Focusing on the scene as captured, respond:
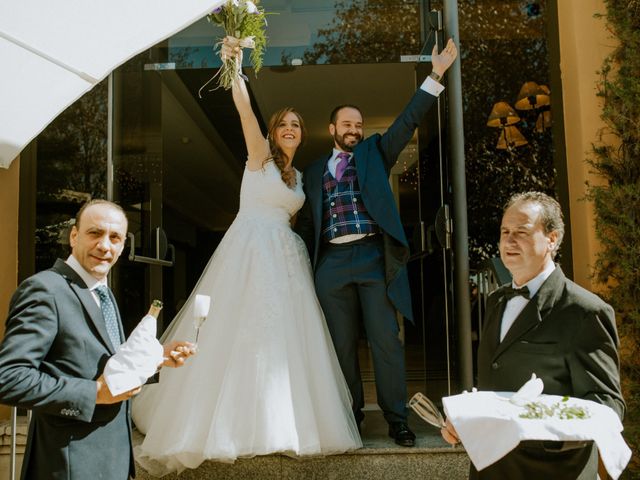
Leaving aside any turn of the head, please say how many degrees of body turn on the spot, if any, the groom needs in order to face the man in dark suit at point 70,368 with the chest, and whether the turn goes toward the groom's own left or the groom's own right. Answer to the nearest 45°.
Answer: approximately 45° to the groom's own right

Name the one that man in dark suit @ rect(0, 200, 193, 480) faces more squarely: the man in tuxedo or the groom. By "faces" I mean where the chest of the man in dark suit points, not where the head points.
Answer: the man in tuxedo

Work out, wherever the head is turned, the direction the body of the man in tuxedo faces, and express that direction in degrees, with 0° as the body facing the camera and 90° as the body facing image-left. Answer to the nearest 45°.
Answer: approximately 45°

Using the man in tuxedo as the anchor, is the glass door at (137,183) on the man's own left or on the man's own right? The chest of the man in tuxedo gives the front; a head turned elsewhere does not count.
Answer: on the man's own right

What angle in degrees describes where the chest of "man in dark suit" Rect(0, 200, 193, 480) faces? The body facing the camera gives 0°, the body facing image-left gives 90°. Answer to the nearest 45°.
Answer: approximately 315°

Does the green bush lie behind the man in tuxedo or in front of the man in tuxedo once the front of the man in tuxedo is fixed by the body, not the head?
behind
